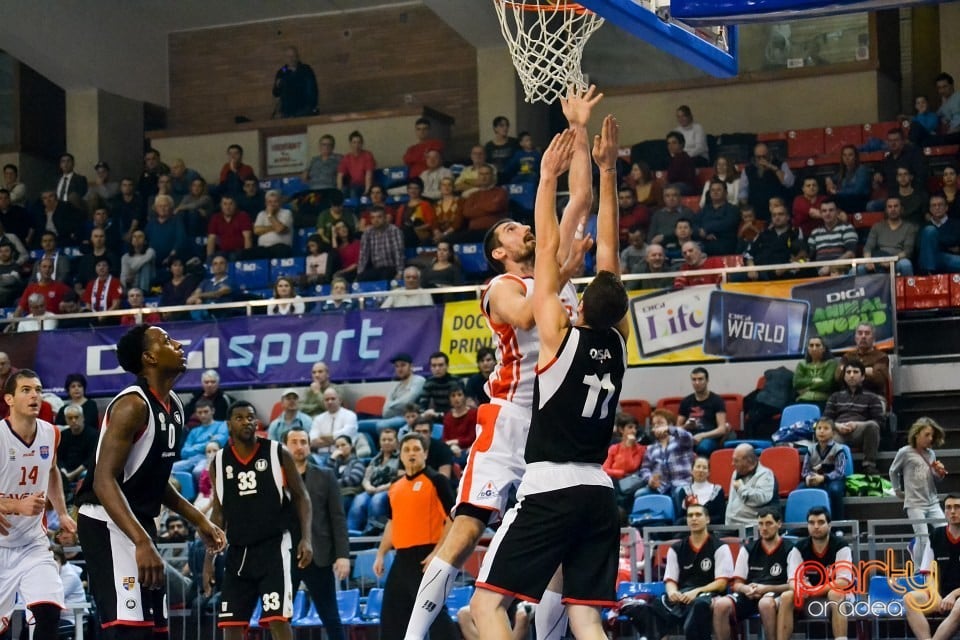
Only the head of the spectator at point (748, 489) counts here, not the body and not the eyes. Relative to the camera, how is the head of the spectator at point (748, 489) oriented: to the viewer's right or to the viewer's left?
to the viewer's left

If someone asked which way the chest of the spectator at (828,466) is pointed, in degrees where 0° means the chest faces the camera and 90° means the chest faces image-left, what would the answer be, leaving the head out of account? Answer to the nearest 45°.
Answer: approximately 45°

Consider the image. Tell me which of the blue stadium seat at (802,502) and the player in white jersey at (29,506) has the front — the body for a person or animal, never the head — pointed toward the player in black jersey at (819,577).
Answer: the blue stadium seat

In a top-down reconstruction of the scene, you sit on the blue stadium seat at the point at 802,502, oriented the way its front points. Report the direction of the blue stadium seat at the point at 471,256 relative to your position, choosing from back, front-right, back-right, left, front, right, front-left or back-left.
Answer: back-right

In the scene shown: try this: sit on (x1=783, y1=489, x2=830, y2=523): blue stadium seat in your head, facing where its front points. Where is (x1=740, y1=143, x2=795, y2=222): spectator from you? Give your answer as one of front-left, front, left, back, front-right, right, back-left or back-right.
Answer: back

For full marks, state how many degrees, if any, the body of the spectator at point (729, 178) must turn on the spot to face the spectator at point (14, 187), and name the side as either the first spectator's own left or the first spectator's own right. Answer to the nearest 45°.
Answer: approximately 45° to the first spectator's own right

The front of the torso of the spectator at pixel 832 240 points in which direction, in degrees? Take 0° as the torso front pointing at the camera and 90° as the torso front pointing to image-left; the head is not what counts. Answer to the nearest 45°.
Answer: approximately 0°

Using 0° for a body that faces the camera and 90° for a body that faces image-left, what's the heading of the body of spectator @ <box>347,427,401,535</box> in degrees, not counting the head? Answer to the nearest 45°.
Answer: approximately 45°
